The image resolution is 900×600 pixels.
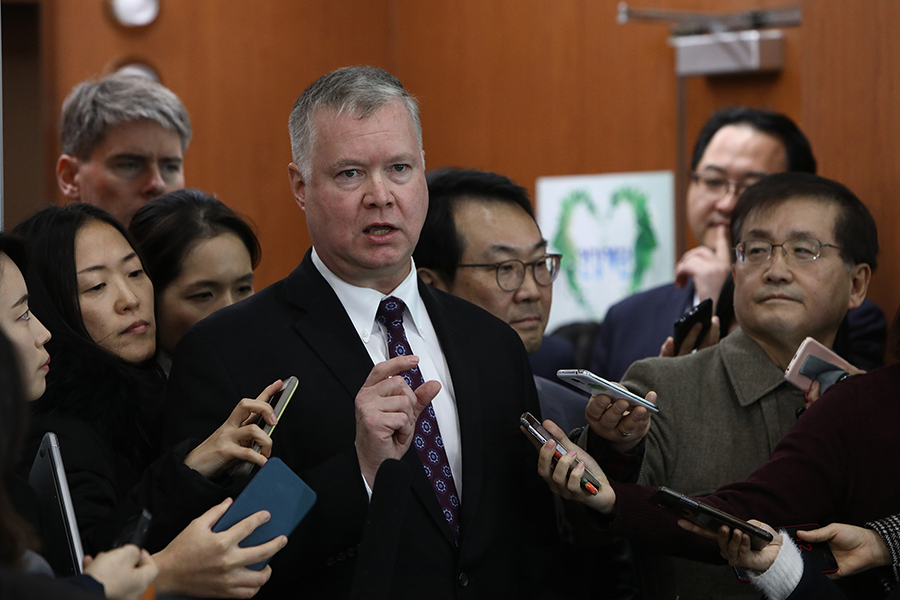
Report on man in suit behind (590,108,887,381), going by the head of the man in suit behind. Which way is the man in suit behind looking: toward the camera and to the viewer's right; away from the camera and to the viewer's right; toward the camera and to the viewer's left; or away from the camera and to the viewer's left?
toward the camera and to the viewer's left

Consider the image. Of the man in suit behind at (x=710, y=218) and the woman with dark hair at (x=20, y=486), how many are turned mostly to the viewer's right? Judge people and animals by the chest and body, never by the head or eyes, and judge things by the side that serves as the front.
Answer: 1

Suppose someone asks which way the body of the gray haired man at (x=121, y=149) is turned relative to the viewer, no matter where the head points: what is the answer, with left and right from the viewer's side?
facing the viewer and to the right of the viewer

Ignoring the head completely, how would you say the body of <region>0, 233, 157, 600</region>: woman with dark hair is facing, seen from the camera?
to the viewer's right

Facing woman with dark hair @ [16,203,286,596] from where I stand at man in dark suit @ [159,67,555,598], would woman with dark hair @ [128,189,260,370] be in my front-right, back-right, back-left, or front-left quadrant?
front-right

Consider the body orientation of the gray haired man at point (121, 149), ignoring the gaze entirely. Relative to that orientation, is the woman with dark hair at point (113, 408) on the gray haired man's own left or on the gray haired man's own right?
on the gray haired man's own right

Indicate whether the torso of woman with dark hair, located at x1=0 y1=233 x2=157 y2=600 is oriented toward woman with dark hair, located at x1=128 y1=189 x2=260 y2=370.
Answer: no

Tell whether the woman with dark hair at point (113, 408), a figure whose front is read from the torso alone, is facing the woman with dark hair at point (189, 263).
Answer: no

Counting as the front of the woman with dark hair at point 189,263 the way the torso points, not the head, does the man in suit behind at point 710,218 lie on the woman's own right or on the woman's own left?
on the woman's own left

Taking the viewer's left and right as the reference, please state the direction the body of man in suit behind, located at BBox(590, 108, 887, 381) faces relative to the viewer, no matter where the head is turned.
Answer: facing the viewer and to the left of the viewer

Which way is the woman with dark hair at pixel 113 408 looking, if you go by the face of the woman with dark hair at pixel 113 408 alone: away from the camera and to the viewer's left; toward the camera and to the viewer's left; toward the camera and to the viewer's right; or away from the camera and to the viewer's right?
toward the camera and to the viewer's right

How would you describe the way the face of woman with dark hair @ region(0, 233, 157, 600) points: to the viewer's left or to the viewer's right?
to the viewer's right

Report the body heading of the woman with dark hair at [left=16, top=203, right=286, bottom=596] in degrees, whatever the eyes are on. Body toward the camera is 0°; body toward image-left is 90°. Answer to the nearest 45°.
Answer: approximately 315°

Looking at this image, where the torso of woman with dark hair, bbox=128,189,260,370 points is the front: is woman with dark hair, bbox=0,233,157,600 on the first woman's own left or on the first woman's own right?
on the first woman's own right

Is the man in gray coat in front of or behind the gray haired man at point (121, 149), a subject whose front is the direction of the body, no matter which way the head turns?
in front
